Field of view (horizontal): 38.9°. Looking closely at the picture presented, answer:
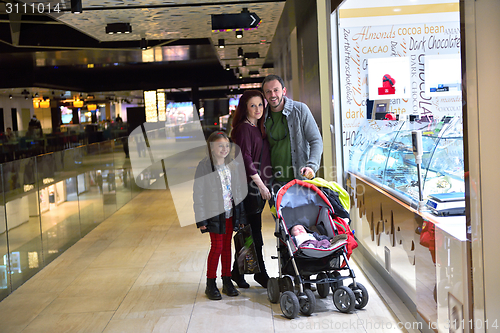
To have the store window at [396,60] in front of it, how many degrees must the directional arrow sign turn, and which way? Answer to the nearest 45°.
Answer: approximately 90° to its left

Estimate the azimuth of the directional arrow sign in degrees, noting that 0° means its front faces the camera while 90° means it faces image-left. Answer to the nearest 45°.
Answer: approximately 0°

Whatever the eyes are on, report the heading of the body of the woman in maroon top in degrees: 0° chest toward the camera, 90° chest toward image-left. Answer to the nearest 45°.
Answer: approximately 315°

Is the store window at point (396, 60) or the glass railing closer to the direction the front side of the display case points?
the glass railing

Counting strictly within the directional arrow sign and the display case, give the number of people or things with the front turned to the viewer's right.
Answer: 0

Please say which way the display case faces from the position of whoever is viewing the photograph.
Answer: facing the viewer and to the left of the viewer

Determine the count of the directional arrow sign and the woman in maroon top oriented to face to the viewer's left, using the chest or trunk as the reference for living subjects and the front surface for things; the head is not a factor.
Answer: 0
